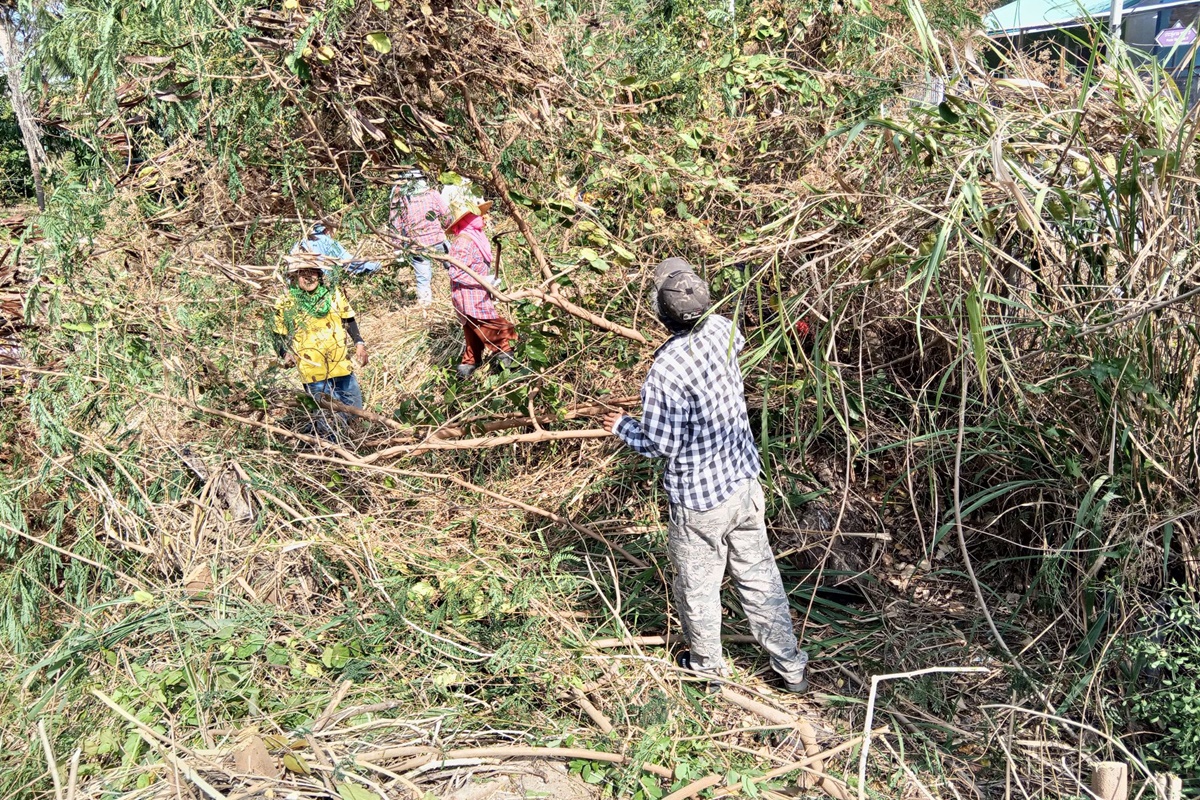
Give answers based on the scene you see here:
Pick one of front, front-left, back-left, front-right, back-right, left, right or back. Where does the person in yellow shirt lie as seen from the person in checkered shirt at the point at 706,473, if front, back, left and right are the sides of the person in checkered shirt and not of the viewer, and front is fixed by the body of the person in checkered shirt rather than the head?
front

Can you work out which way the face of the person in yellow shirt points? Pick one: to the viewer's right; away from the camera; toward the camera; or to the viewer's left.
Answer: toward the camera

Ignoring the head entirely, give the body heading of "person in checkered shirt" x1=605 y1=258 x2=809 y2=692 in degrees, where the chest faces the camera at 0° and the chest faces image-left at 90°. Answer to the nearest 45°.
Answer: approximately 135°

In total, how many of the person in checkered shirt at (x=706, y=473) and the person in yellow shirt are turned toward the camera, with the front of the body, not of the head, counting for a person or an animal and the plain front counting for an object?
1

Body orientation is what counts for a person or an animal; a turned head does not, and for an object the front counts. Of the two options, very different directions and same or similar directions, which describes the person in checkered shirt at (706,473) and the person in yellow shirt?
very different directions

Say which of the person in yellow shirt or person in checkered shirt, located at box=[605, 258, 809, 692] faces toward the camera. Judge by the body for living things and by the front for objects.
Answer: the person in yellow shirt

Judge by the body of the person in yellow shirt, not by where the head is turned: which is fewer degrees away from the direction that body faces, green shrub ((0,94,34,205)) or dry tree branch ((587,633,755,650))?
the dry tree branch

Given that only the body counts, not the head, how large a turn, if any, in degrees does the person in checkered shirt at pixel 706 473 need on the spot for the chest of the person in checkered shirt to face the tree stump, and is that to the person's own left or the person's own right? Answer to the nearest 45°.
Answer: approximately 180°

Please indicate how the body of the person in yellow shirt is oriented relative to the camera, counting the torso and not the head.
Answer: toward the camera

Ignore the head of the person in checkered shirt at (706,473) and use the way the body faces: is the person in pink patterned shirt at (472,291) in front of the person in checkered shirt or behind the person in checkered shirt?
in front

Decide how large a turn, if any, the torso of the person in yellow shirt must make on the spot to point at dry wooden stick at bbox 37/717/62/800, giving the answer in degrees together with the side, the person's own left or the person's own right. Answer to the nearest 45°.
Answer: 0° — they already face it

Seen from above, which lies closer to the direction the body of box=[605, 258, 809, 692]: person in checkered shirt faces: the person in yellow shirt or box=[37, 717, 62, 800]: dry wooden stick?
the person in yellow shirt

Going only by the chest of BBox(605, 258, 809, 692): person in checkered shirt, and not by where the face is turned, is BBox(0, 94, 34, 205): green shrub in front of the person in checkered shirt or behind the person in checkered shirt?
in front

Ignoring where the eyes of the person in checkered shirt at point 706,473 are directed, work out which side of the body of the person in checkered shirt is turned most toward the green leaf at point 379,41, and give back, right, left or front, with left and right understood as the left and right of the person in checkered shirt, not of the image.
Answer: front

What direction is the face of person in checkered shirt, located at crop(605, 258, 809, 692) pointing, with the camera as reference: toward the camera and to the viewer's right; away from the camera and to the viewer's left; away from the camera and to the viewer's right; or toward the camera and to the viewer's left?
away from the camera and to the viewer's left
